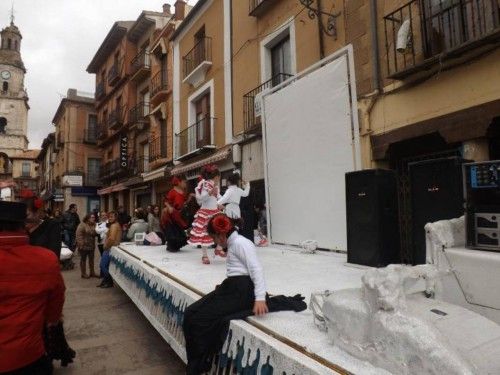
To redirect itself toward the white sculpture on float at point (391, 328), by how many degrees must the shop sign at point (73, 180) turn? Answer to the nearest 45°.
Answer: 0° — it already faces it

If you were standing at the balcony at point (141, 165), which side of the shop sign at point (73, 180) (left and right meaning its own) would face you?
front

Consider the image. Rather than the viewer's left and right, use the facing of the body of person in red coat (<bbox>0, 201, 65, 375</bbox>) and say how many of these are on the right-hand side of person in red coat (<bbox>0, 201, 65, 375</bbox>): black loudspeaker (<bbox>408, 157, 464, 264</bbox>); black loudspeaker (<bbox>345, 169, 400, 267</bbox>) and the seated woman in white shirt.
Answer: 3

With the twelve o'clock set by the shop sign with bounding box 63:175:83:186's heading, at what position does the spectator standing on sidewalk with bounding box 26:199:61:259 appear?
The spectator standing on sidewalk is roughly at 12 o'clock from the shop sign.

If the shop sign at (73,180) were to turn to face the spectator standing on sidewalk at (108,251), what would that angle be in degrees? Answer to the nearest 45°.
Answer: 0° — it already faces them

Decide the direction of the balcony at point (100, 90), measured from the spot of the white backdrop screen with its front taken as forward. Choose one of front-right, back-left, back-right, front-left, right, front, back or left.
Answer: right

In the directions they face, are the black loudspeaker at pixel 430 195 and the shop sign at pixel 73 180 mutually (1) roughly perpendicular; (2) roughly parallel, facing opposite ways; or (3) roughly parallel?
roughly perpendicular
